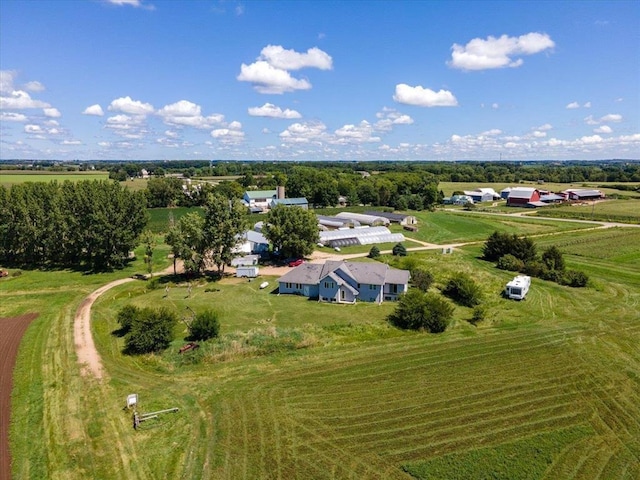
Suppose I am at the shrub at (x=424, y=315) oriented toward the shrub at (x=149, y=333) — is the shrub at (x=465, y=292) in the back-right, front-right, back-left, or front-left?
back-right

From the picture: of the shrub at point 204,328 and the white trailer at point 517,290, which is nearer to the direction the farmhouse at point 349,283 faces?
the shrub

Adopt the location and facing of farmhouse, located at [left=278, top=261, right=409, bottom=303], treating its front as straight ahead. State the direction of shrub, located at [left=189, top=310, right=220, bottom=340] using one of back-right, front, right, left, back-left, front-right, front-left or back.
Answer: front-right

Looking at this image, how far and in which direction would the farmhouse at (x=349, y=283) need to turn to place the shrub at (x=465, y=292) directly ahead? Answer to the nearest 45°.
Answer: approximately 90° to its left

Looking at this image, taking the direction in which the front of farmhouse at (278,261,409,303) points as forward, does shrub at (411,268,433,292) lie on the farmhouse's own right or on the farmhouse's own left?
on the farmhouse's own left

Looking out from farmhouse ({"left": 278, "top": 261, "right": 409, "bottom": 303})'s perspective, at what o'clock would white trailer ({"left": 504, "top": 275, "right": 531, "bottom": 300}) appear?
The white trailer is roughly at 9 o'clock from the farmhouse.

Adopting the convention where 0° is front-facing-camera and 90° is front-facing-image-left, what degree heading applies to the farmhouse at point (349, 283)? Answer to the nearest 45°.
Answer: approximately 0°

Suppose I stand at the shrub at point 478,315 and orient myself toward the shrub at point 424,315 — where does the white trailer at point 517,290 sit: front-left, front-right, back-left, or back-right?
back-right

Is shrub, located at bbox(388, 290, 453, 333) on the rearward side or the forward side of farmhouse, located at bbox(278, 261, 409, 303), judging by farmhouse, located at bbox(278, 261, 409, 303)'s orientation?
on the forward side

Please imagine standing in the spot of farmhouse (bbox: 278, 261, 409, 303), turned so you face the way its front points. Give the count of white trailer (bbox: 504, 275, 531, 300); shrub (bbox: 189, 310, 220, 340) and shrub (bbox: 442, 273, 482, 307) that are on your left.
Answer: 2
